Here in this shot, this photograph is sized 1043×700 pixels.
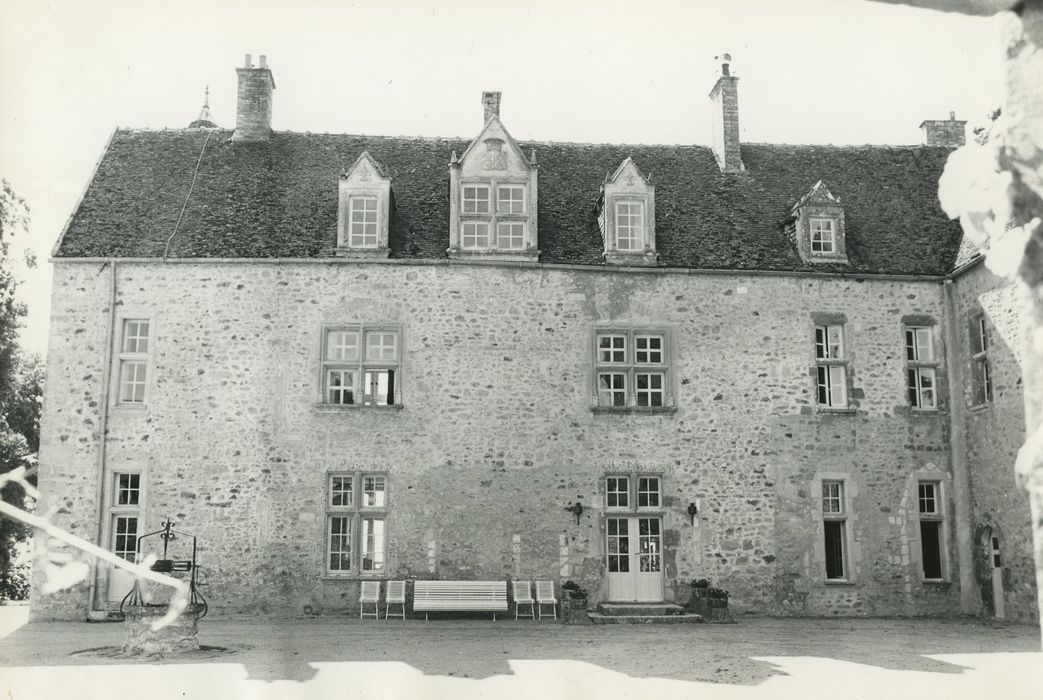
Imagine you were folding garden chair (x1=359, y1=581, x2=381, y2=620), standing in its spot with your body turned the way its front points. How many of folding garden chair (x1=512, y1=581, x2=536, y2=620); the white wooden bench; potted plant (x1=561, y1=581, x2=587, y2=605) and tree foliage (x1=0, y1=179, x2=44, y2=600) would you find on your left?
3

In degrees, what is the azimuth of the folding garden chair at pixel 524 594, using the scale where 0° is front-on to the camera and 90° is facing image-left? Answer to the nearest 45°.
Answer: approximately 0°

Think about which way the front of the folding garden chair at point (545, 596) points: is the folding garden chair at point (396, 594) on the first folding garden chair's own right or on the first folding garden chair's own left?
on the first folding garden chair's own right

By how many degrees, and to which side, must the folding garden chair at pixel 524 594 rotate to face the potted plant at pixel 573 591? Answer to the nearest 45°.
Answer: approximately 90° to its left

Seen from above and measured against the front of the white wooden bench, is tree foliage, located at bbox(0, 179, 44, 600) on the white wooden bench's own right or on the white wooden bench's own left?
on the white wooden bench's own right

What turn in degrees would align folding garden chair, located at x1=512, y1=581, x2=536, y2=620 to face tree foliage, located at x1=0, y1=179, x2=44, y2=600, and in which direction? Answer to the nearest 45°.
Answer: approximately 90° to its right

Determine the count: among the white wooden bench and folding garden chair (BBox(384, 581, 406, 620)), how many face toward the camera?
2

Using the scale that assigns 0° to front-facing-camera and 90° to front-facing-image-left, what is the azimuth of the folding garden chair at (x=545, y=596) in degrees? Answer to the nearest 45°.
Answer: approximately 0°
